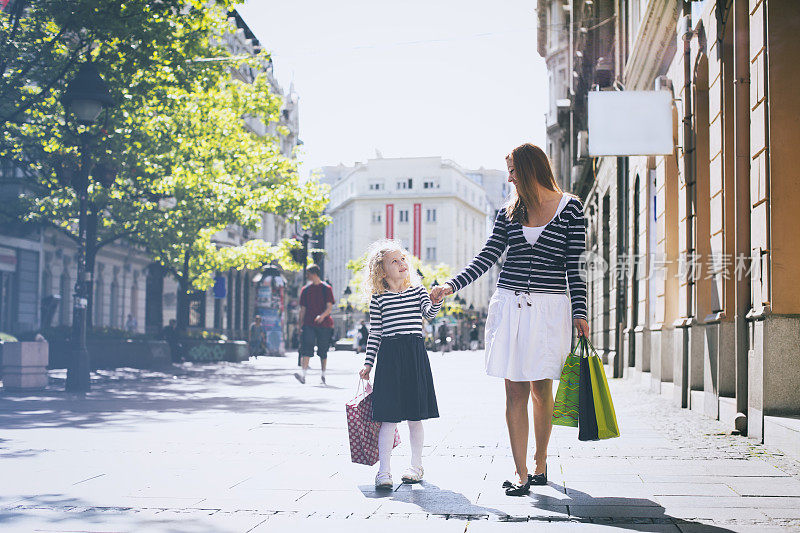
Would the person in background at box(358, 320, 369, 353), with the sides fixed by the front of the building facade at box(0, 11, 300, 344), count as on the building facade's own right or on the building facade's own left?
on the building facade's own left

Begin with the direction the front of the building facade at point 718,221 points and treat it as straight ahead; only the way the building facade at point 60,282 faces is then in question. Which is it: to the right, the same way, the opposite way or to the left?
the opposite way

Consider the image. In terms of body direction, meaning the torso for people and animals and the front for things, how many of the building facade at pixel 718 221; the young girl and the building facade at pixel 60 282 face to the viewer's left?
1

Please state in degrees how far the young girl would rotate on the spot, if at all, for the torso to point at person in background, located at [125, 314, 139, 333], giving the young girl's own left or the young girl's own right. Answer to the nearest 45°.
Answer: approximately 180°

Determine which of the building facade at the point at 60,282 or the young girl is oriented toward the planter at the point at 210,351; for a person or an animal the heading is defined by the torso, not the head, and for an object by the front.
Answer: the building facade

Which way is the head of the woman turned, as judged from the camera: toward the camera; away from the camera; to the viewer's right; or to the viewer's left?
to the viewer's left

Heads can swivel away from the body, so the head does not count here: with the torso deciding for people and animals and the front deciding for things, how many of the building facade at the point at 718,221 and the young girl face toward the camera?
1

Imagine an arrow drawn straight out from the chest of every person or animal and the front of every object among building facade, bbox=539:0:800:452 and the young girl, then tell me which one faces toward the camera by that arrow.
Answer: the young girl

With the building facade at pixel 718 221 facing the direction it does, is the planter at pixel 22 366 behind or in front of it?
in front

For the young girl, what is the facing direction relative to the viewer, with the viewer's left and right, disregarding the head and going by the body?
facing the viewer

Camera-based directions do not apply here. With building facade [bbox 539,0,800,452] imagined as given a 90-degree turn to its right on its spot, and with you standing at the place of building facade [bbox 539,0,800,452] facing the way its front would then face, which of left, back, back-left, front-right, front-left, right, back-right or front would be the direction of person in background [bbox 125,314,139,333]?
front-left

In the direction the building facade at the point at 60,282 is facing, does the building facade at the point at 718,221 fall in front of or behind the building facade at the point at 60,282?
in front

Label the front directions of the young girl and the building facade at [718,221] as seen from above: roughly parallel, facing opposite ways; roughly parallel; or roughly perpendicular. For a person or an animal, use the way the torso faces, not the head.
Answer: roughly perpendicular

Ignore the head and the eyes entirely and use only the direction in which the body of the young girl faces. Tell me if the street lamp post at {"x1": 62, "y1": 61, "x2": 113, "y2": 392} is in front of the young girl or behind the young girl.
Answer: behind

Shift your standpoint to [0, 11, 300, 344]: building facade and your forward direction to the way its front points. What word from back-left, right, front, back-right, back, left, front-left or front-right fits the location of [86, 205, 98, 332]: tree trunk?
front-right

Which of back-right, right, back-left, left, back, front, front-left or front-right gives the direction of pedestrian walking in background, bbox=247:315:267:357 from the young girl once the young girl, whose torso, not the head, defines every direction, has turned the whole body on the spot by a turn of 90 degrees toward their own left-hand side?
left

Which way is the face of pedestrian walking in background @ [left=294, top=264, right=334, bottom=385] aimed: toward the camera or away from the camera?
toward the camera

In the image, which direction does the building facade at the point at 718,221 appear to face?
to the viewer's left

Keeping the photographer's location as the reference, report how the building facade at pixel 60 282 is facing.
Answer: facing the viewer and to the right of the viewer
